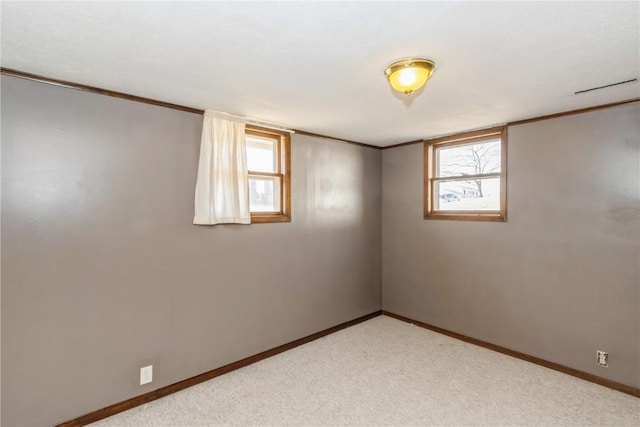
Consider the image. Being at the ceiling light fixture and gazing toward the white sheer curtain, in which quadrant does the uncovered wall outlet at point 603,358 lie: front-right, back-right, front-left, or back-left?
back-right

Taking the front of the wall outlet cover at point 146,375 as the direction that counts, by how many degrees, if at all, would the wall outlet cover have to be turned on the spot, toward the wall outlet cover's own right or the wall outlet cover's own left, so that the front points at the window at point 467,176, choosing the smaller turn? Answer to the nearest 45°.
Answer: approximately 45° to the wall outlet cover's own left

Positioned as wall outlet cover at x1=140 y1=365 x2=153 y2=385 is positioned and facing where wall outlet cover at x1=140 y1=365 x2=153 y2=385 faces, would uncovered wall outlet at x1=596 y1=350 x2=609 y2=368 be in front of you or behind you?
in front

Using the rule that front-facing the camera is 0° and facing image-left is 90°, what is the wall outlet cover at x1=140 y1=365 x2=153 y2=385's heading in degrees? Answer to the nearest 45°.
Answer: approximately 315°
